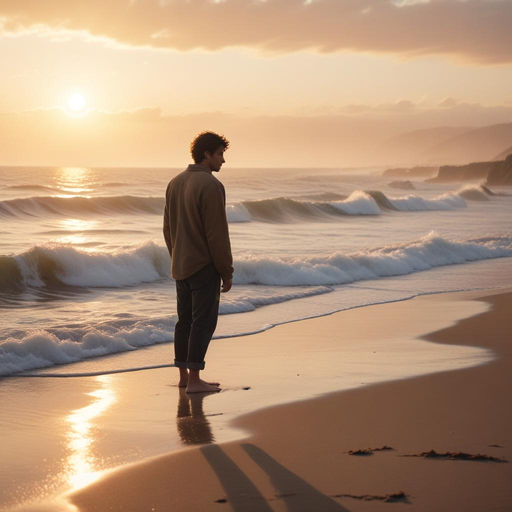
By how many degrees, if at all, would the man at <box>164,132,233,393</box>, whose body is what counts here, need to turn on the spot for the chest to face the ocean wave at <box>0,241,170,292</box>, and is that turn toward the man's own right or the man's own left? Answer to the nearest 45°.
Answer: approximately 45° to the man's own left

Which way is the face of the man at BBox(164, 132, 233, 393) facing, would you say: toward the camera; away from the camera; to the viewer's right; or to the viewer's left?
to the viewer's right

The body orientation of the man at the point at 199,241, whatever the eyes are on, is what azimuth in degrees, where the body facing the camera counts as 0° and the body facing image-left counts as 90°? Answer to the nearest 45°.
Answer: approximately 225°

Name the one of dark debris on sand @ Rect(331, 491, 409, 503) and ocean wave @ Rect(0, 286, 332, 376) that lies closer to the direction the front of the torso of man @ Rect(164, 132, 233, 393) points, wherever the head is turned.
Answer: the ocean wave

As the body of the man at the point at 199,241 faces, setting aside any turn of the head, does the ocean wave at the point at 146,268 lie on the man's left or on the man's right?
on the man's left

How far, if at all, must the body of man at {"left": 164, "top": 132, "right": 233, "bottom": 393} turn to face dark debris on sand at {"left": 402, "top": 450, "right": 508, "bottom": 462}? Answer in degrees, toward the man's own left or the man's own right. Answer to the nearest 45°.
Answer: approximately 90° to the man's own right

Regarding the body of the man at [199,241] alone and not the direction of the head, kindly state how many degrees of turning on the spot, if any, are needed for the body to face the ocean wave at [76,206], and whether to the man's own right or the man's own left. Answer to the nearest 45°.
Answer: approximately 45° to the man's own left
